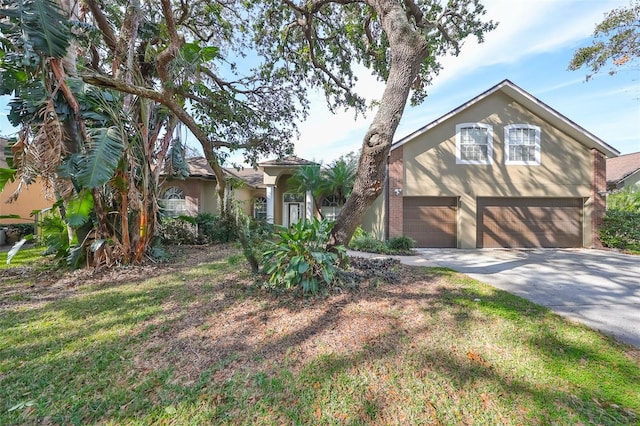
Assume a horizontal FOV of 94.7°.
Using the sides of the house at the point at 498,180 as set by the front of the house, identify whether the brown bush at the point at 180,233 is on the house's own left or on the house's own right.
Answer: on the house's own right

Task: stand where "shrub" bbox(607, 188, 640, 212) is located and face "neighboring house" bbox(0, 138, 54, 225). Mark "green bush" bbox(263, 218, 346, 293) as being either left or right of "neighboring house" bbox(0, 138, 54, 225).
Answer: left

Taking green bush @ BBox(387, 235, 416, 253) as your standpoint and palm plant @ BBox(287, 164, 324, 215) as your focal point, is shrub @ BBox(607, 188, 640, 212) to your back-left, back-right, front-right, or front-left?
back-right

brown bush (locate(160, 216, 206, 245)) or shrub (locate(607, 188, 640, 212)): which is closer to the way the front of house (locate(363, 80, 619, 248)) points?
the brown bush

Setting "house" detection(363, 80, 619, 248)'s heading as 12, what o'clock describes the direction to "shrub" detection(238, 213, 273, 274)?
The shrub is roughly at 1 o'clock from the house.

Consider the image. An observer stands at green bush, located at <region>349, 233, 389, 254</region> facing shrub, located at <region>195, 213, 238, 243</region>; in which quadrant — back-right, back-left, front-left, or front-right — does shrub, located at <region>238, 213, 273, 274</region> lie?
front-left

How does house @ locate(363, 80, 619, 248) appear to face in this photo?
toward the camera

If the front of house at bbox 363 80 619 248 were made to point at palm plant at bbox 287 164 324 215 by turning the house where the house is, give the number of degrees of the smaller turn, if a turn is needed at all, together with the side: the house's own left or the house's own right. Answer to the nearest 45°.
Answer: approximately 90° to the house's own right

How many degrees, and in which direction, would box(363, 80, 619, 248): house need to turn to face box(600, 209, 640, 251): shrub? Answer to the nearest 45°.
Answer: approximately 135° to its left

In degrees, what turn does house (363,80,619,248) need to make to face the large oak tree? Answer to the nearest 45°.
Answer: approximately 45° to its right

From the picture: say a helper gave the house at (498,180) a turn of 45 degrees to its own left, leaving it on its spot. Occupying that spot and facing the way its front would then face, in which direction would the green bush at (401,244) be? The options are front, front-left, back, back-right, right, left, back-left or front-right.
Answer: right

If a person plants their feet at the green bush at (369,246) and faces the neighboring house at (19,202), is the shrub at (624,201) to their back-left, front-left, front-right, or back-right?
back-right

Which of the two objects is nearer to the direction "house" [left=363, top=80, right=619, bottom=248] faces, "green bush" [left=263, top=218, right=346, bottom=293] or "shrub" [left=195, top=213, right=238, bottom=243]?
the green bush

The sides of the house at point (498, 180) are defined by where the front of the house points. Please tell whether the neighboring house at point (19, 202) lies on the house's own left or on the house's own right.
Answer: on the house's own right

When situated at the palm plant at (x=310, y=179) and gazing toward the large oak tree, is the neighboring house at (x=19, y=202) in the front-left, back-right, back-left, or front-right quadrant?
back-right

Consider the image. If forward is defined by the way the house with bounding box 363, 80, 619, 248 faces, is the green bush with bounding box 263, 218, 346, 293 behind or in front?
in front

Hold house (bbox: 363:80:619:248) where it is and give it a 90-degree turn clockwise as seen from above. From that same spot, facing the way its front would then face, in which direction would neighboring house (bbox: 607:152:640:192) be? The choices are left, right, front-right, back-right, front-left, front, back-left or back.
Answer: back-right
